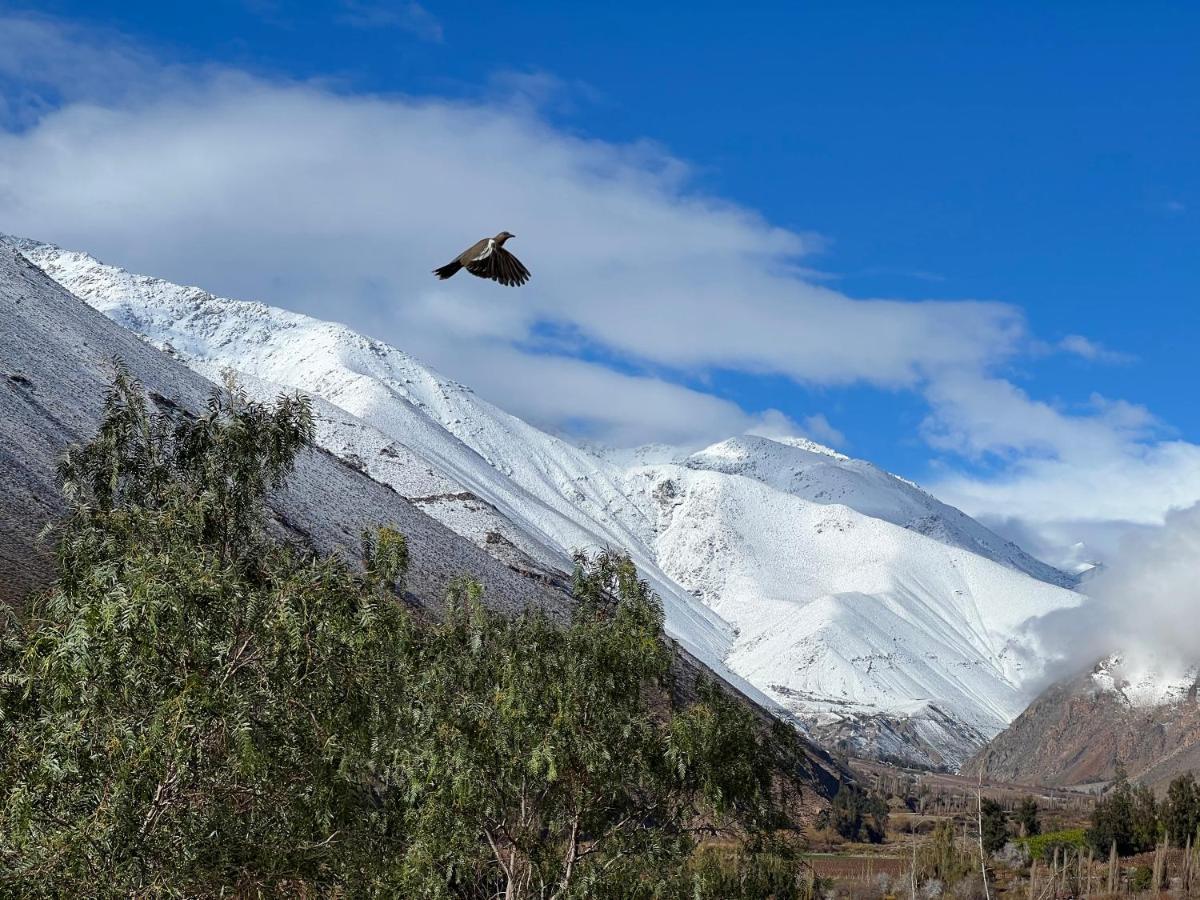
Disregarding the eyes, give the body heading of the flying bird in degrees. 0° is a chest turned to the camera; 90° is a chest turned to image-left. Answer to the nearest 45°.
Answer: approximately 270°
